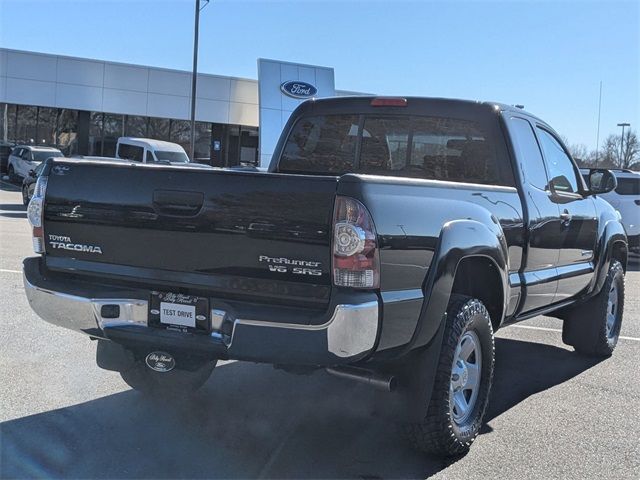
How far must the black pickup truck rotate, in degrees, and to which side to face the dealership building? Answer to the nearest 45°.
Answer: approximately 45° to its left

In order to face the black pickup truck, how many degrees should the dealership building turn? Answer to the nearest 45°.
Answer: approximately 45° to its right

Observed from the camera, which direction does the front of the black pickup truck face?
facing away from the viewer and to the right of the viewer

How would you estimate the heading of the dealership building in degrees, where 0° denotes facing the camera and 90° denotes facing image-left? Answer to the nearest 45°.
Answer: approximately 315°

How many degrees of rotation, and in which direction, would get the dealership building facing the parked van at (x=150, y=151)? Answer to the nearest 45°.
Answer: approximately 45° to its right
